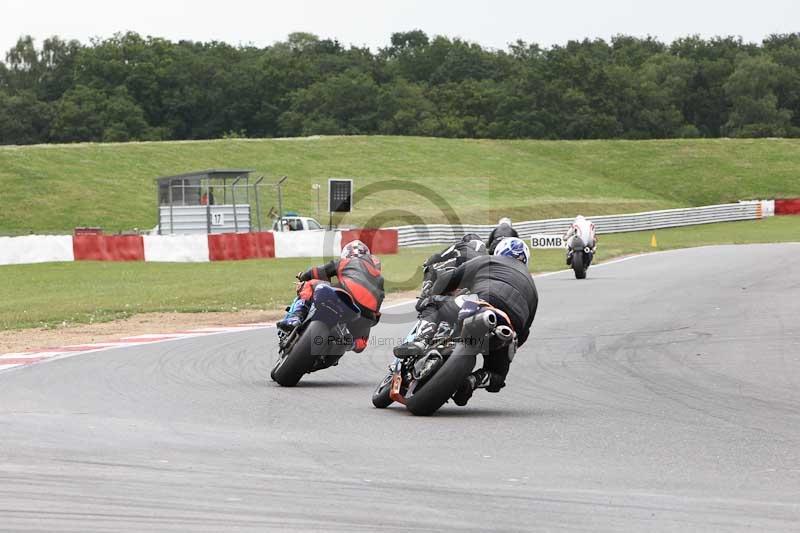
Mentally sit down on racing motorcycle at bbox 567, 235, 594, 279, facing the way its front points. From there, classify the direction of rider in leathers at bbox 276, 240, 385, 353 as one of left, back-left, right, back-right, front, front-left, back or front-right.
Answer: back

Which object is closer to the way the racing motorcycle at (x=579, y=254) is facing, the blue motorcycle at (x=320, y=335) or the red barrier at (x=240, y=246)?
the red barrier

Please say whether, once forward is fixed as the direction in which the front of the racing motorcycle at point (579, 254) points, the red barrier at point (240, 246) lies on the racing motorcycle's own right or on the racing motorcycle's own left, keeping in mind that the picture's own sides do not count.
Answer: on the racing motorcycle's own left

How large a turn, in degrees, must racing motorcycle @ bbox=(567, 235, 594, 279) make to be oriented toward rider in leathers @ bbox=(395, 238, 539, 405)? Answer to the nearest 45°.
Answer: approximately 180°

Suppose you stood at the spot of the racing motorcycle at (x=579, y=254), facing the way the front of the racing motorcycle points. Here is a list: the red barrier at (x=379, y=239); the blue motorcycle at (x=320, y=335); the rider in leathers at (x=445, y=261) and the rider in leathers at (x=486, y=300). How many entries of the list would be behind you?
3

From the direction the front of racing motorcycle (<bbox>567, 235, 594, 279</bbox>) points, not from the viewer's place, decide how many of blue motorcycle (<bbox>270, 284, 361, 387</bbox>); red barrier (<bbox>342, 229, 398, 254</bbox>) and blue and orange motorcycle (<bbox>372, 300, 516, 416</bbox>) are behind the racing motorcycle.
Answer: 2

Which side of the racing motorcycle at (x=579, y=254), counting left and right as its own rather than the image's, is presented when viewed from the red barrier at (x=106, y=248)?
left

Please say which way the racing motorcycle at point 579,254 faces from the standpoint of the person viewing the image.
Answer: facing away from the viewer

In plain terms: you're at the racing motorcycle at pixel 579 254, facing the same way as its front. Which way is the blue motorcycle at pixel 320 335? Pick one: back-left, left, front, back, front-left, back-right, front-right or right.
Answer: back

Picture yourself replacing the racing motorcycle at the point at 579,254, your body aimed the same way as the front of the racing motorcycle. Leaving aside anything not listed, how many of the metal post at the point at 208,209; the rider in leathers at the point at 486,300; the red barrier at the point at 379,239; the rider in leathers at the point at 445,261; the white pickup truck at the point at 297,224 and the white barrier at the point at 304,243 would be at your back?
2

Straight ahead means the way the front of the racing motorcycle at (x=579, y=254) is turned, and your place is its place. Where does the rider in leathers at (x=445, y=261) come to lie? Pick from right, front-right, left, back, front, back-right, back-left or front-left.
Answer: back

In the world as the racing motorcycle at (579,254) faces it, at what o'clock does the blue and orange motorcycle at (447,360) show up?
The blue and orange motorcycle is roughly at 6 o'clock from the racing motorcycle.
